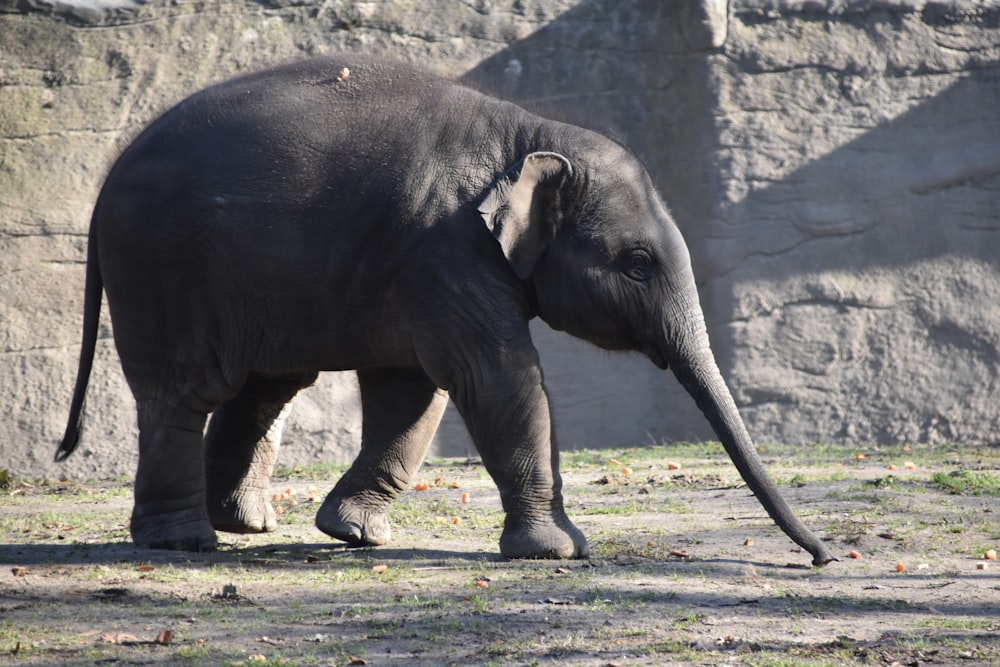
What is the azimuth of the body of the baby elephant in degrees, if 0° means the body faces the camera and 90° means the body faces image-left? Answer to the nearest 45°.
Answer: approximately 270°
